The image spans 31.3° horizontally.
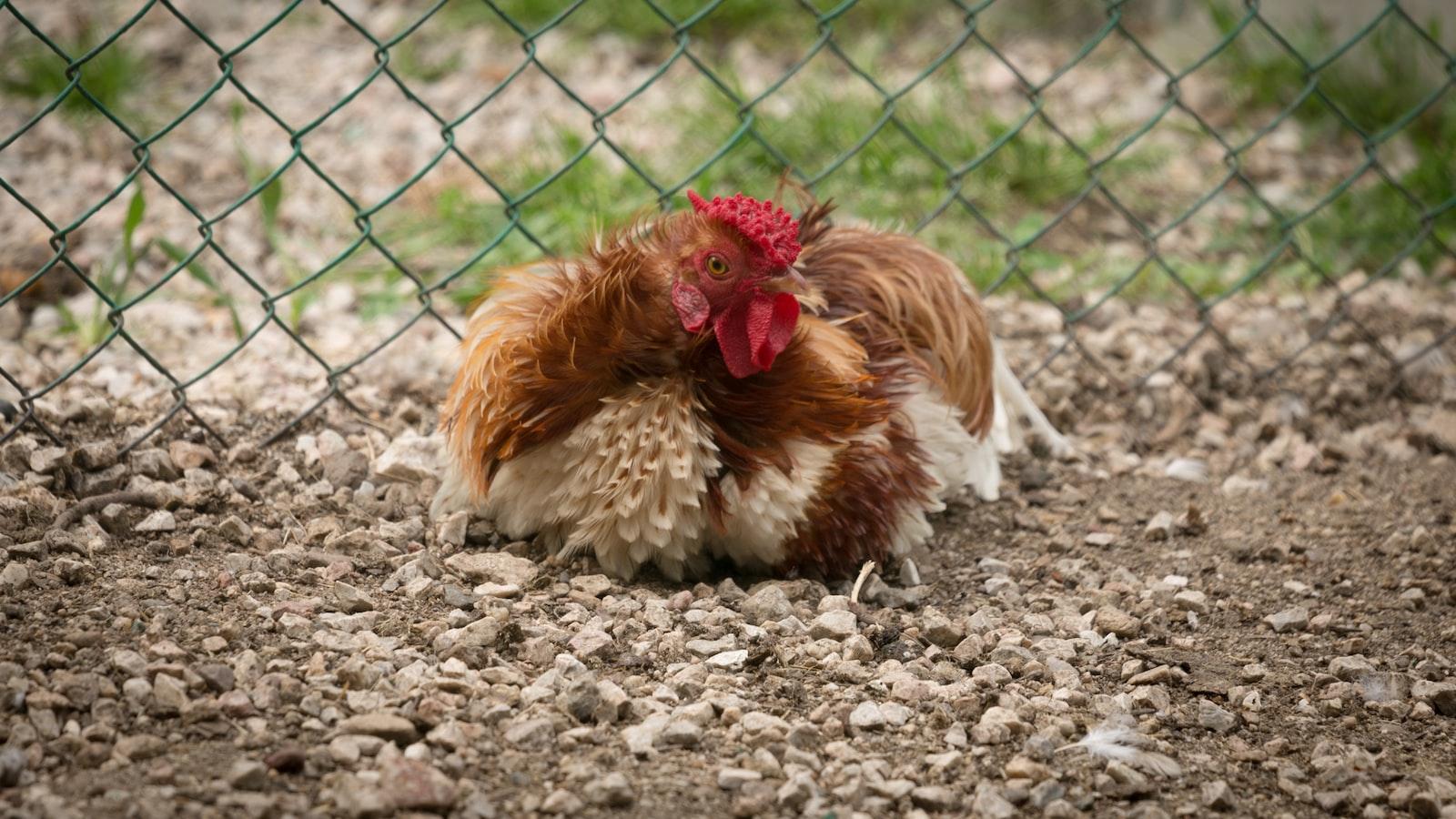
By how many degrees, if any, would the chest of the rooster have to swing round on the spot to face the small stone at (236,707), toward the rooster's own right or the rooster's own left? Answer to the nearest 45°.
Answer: approximately 45° to the rooster's own right

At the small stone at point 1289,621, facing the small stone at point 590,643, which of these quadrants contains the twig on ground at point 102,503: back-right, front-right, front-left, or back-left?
front-right

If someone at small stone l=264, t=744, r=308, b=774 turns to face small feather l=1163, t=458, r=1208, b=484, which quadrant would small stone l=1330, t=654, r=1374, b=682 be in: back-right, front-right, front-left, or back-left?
front-right

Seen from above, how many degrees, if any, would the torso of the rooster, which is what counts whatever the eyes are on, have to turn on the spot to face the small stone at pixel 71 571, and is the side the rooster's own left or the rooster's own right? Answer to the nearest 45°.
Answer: approximately 90° to the rooster's own right

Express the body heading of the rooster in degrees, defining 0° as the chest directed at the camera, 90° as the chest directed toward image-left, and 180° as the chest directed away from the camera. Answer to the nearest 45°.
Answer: approximately 0°
